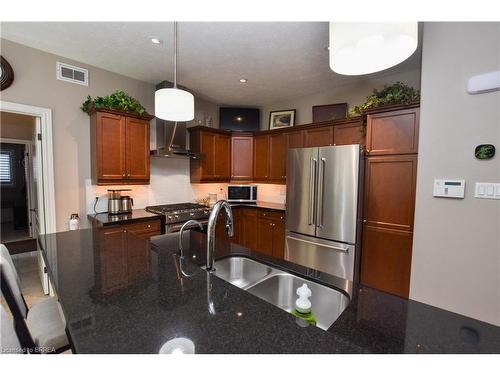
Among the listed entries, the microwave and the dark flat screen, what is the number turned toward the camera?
2

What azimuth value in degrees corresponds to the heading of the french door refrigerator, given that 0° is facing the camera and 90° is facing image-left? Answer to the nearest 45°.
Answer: approximately 45°

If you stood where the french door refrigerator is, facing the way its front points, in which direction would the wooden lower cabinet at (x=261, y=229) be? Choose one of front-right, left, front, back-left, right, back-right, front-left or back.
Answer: right

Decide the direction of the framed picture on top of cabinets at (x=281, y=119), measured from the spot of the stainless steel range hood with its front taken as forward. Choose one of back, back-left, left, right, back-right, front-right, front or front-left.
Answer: front-left

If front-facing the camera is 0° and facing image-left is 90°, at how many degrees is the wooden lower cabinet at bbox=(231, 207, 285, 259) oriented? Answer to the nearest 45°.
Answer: approximately 45°

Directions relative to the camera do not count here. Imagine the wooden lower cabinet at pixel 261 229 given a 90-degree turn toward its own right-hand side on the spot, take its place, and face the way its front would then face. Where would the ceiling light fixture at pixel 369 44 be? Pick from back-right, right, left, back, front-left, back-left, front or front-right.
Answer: back-left

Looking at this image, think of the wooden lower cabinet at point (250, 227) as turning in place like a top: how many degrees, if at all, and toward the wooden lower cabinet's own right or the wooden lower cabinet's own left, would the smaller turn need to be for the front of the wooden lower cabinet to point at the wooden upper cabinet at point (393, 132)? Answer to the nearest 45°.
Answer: approximately 90° to the wooden lower cabinet's own left
